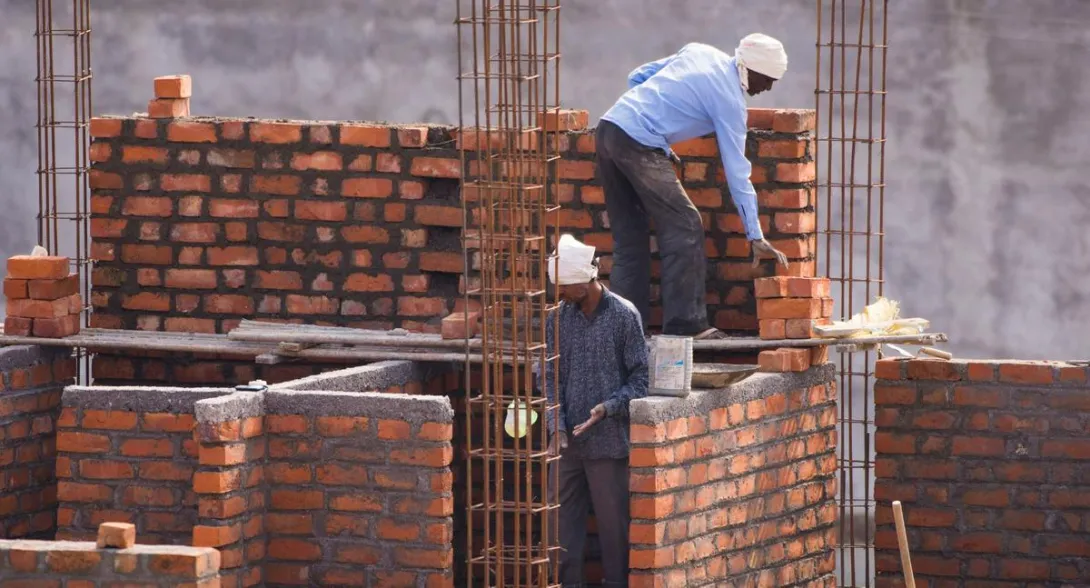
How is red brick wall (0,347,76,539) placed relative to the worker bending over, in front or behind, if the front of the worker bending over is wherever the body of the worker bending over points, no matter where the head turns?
behind

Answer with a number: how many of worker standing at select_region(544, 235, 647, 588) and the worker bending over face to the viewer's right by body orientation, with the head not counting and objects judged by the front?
1

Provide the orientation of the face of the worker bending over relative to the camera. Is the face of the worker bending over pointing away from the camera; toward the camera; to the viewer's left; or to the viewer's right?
to the viewer's right

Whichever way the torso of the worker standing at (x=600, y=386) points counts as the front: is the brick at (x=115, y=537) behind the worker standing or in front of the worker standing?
in front

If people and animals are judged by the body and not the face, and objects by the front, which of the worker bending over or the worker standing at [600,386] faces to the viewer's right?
the worker bending over

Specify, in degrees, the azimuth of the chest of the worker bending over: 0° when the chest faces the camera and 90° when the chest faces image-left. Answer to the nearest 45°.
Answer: approximately 270°

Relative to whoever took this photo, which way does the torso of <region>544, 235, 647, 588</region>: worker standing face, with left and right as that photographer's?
facing the viewer and to the left of the viewer

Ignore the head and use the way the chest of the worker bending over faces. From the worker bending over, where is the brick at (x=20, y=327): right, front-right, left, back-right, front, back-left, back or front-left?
back
